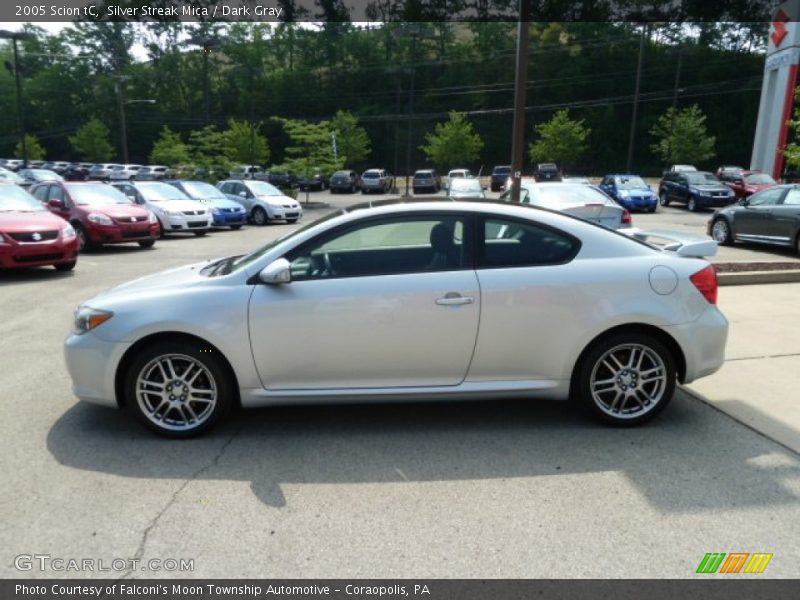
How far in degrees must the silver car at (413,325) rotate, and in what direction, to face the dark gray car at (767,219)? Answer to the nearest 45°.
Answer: approximately 135° to its right

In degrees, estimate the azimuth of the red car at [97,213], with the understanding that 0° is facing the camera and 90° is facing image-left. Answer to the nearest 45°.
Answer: approximately 315°

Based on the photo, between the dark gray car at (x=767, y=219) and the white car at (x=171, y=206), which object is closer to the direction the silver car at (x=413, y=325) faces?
the white car

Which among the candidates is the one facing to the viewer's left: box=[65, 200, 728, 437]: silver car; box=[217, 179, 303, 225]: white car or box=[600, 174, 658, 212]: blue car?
the silver car

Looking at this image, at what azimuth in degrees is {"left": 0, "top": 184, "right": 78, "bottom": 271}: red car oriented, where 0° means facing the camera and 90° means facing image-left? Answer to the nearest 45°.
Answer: approximately 315°

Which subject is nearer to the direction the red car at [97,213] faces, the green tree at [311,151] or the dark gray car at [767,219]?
the dark gray car

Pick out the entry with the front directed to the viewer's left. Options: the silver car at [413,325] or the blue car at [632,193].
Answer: the silver car

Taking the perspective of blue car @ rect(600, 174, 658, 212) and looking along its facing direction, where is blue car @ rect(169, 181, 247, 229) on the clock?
blue car @ rect(169, 181, 247, 229) is roughly at 3 o'clock from blue car @ rect(600, 174, 658, 212).

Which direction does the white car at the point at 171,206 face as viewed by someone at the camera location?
facing the viewer and to the right of the viewer

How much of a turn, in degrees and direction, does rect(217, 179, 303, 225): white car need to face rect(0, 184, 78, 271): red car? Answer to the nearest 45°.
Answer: approximately 45° to its right

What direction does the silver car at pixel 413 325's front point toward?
to the viewer's left

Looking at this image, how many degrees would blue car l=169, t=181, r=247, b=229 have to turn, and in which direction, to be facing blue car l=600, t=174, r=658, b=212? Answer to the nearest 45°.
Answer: approximately 45° to its left
